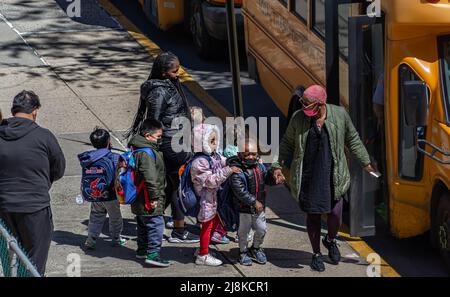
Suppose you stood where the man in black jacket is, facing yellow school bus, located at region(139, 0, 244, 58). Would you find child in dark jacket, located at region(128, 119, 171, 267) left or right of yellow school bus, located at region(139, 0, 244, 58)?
right

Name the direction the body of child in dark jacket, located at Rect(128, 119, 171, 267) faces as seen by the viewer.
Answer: to the viewer's right

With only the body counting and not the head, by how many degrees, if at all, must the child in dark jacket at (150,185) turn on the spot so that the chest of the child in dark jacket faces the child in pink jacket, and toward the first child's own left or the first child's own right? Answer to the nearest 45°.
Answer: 0° — they already face them

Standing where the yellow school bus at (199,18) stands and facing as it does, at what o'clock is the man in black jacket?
The man in black jacket is roughly at 2 o'clock from the yellow school bus.

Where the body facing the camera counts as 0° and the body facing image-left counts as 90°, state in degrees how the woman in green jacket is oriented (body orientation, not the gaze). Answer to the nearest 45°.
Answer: approximately 0°

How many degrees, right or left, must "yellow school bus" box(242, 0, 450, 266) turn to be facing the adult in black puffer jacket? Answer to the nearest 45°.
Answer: approximately 135° to its right

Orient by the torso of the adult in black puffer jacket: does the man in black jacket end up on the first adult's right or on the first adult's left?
on the first adult's right
